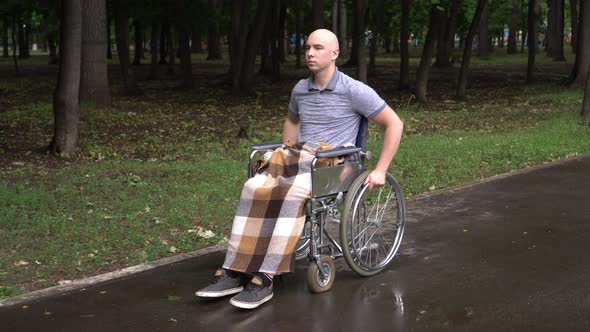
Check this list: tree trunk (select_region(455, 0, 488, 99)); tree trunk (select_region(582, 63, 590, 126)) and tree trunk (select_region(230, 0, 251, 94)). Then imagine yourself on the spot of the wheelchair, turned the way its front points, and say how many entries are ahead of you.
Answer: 0

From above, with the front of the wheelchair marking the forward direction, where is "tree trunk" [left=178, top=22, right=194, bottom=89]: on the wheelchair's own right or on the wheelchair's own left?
on the wheelchair's own right

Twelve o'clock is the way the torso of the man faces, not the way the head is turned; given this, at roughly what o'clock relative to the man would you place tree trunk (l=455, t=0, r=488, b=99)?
The tree trunk is roughly at 5 o'clock from the man.

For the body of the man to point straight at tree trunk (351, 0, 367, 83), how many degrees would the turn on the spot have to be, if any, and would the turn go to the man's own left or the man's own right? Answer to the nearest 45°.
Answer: approximately 135° to the man's own right

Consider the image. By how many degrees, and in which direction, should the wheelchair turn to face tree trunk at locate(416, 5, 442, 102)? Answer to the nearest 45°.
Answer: approximately 135° to its right

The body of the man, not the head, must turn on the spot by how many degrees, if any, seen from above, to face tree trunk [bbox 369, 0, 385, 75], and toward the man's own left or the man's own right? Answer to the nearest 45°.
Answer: approximately 135° to the man's own right

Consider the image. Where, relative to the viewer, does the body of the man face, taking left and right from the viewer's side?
facing the viewer and to the left of the viewer

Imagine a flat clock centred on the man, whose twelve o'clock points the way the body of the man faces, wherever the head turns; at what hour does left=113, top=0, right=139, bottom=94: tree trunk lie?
The tree trunk is roughly at 4 o'clock from the man.

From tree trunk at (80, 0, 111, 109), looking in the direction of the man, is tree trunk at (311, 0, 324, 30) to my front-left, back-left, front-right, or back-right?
back-left

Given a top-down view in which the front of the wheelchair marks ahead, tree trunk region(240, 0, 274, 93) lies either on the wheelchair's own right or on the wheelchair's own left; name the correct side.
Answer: on the wheelchair's own right

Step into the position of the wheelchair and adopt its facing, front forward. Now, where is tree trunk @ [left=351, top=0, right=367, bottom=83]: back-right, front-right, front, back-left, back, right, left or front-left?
back-right

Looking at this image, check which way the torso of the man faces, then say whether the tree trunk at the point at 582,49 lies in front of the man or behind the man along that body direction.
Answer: behind

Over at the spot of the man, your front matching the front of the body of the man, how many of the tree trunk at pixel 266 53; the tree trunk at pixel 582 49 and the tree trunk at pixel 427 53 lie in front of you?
0

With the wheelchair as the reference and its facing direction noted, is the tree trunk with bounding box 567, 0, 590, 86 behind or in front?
behind
